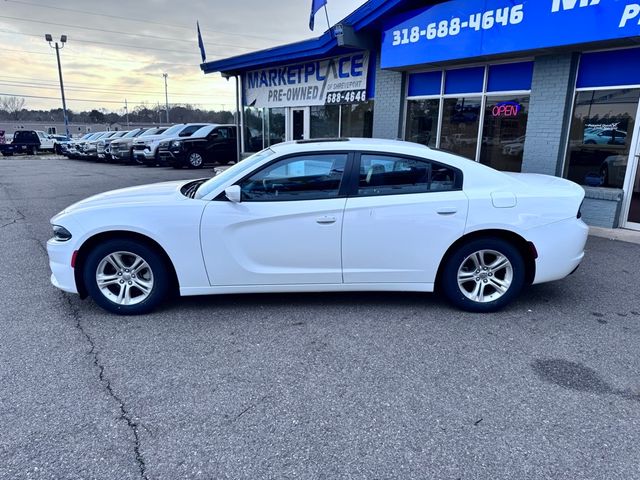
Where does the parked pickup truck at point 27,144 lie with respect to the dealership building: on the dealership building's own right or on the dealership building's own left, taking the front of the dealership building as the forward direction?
on the dealership building's own right

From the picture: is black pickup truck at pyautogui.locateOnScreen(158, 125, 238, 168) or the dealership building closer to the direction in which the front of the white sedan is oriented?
the black pickup truck

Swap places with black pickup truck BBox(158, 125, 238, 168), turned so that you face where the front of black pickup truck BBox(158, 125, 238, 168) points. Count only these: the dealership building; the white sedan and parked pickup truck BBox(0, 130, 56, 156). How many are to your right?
1

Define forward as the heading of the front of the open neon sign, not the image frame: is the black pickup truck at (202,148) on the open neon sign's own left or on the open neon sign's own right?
on the open neon sign's own right

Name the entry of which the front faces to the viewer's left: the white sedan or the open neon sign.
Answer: the white sedan

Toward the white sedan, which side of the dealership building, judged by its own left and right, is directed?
front

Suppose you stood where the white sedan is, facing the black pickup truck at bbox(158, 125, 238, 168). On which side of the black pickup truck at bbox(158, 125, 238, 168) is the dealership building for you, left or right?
right

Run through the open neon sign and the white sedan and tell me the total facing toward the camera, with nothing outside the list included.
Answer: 1

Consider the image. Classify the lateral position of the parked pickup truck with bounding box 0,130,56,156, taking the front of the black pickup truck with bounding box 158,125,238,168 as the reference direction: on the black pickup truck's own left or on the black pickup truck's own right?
on the black pickup truck's own right

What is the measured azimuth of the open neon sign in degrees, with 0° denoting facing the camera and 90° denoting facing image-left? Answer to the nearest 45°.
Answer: approximately 0°

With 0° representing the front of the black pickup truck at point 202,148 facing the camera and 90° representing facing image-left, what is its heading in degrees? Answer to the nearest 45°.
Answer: approximately 45°

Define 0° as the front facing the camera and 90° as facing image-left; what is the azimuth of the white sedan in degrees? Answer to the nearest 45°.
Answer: approximately 90°

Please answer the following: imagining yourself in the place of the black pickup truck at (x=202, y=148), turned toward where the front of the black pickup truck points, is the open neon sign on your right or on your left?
on your left

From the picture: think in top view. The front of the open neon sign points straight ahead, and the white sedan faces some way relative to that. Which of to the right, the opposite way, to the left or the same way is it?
to the right

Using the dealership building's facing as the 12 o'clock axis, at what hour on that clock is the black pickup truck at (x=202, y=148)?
The black pickup truck is roughly at 3 o'clock from the dealership building.
